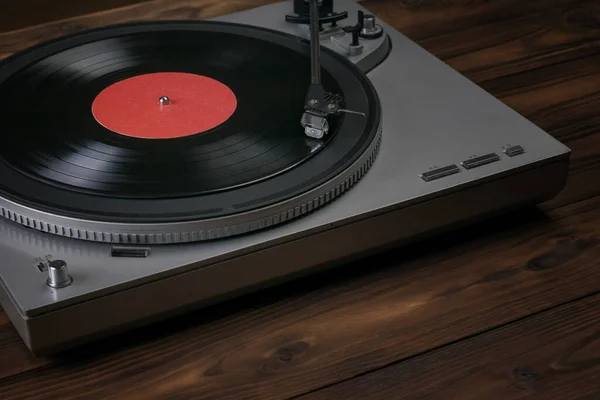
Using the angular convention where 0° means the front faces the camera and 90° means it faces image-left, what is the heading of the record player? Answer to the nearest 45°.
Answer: approximately 315°
